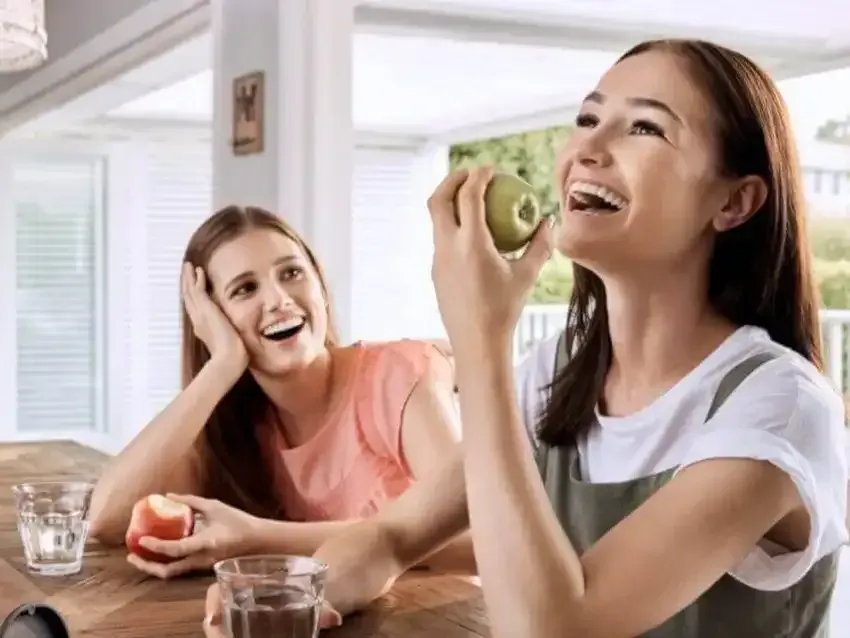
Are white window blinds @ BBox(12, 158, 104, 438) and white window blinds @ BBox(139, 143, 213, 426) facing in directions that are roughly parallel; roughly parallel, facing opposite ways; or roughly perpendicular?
roughly parallel

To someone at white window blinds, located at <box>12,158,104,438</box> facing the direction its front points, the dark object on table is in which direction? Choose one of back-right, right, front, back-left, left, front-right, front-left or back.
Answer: front

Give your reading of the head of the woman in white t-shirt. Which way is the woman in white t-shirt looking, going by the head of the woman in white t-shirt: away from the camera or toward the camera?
toward the camera

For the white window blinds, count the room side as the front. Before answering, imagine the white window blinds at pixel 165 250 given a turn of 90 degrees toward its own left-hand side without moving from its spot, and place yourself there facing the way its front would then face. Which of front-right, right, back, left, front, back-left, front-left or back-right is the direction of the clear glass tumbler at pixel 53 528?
right

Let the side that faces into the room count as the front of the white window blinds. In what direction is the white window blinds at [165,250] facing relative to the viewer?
toward the camera

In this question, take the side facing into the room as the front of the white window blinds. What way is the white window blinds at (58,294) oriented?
toward the camera

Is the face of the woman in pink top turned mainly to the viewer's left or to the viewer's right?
to the viewer's right

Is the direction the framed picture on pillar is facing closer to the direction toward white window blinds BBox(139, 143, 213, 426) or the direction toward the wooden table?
the wooden table

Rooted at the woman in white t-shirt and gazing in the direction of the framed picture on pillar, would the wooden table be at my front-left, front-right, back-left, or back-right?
front-left

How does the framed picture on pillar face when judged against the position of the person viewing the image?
facing the viewer and to the left of the viewer

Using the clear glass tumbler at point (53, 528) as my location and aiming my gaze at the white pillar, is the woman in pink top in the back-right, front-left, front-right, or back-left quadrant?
front-right

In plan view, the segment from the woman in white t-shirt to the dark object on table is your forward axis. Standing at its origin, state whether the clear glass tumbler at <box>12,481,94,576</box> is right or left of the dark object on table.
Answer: right
